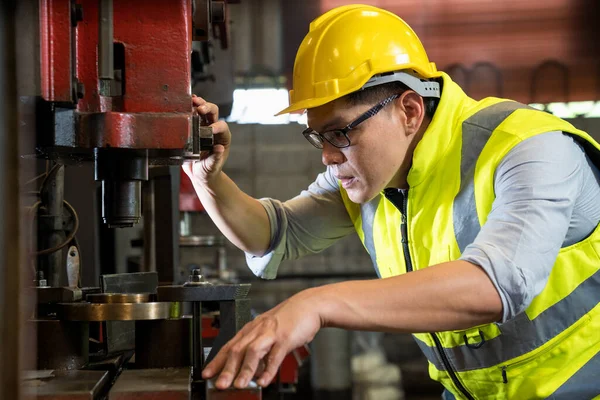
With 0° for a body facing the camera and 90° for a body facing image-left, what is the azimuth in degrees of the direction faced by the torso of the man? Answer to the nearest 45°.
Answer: approximately 45°

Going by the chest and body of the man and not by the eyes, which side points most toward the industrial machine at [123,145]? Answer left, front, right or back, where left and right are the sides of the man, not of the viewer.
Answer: front
